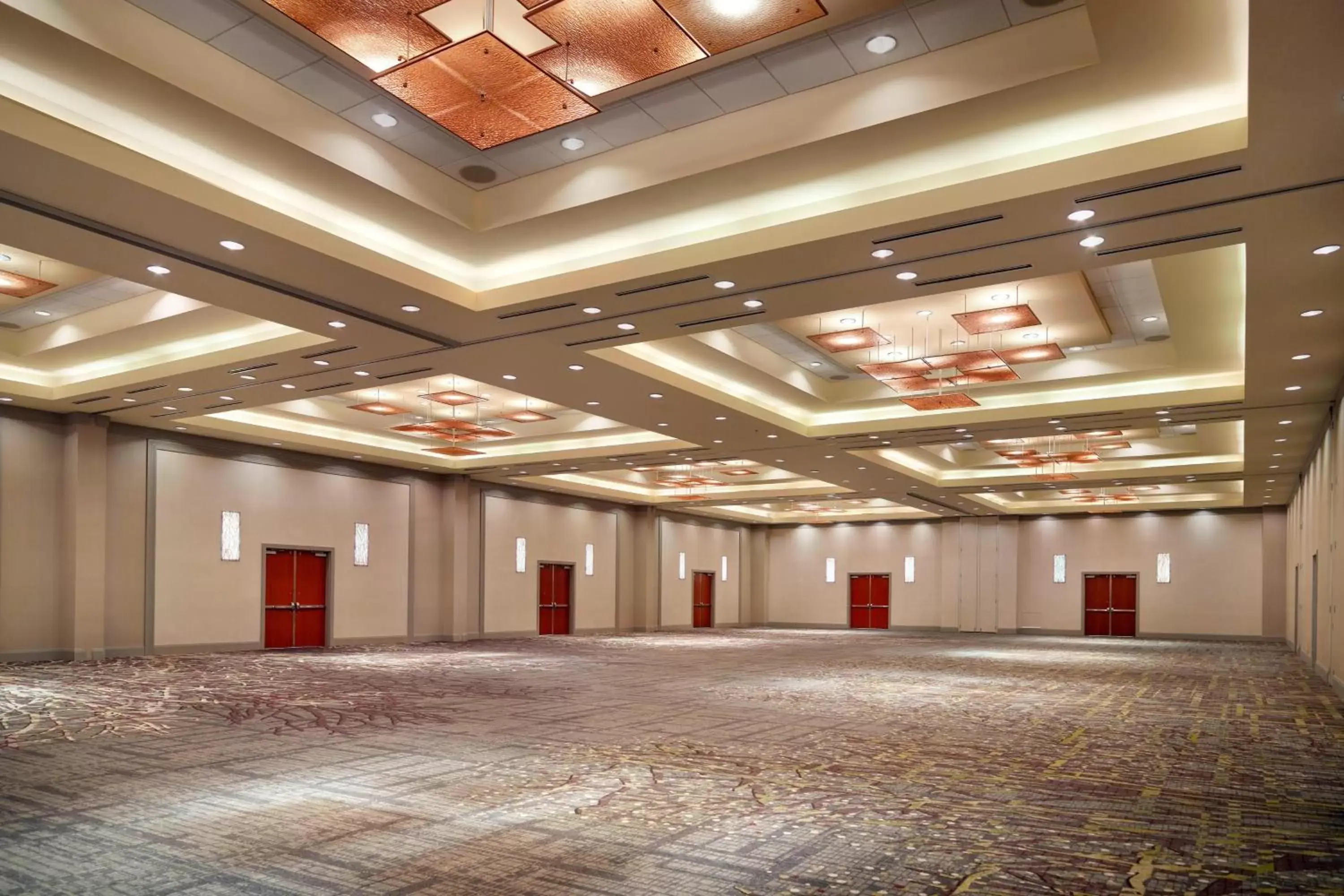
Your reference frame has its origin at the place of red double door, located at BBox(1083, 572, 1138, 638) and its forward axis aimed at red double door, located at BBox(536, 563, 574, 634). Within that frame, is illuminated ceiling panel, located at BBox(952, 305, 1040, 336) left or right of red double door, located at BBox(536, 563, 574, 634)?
left

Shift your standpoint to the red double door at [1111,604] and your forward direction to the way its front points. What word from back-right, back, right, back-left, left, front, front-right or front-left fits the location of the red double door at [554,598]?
front-right

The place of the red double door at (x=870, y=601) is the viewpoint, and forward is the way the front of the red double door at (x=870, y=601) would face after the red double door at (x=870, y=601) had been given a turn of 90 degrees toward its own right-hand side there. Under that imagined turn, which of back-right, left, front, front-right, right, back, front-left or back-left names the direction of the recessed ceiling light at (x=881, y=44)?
left

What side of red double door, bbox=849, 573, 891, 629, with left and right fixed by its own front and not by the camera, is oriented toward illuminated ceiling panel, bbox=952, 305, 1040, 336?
front

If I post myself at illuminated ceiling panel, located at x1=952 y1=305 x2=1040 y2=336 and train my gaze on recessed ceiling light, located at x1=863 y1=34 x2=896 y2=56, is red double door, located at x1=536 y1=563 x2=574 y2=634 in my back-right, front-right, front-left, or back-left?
back-right

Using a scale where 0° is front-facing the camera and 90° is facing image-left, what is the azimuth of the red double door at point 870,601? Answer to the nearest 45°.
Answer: approximately 0°

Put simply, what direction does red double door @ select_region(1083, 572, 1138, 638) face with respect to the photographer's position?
facing the viewer

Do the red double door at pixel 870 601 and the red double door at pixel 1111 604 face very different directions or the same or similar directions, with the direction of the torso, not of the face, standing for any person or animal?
same or similar directions

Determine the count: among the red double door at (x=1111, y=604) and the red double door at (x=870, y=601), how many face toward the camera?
2

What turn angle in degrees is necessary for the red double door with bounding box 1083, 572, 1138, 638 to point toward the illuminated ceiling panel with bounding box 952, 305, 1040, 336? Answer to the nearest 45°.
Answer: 0° — it already faces it

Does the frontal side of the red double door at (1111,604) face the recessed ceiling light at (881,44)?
yes

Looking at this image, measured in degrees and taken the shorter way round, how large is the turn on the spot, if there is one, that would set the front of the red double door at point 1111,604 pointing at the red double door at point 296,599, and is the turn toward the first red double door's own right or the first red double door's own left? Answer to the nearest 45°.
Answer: approximately 45° to the first red double door's own right
